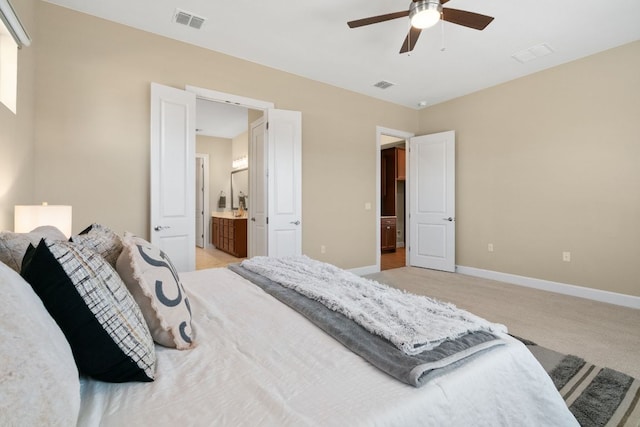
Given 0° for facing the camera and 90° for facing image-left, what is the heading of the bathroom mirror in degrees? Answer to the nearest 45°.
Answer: approximately 45°

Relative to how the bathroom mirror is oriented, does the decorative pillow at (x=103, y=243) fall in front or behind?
in front

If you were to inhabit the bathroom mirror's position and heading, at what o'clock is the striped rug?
The striped rug is roughly at 10 o'clock from the bathroom mirror.

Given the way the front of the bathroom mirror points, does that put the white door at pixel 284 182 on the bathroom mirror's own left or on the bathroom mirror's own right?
on the bathroom mirror's own left

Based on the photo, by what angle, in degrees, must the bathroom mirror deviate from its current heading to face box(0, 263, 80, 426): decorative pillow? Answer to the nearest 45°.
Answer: approximately 45° to its left

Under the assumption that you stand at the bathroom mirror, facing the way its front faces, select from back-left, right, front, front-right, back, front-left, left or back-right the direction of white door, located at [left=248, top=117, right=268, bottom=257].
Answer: front-left

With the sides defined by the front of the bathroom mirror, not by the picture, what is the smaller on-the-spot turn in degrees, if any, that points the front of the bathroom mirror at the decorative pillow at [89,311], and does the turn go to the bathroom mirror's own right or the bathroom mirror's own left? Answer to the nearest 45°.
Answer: approximately 45° to the bathroom mirror's own left

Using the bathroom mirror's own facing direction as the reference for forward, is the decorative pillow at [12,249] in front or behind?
in front

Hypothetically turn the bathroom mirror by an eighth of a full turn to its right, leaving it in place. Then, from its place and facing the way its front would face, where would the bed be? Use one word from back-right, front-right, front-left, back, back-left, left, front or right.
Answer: left

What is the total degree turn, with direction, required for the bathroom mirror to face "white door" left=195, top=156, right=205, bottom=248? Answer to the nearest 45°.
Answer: approximately 45° to its right

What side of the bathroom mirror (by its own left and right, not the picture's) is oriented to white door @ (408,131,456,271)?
left
